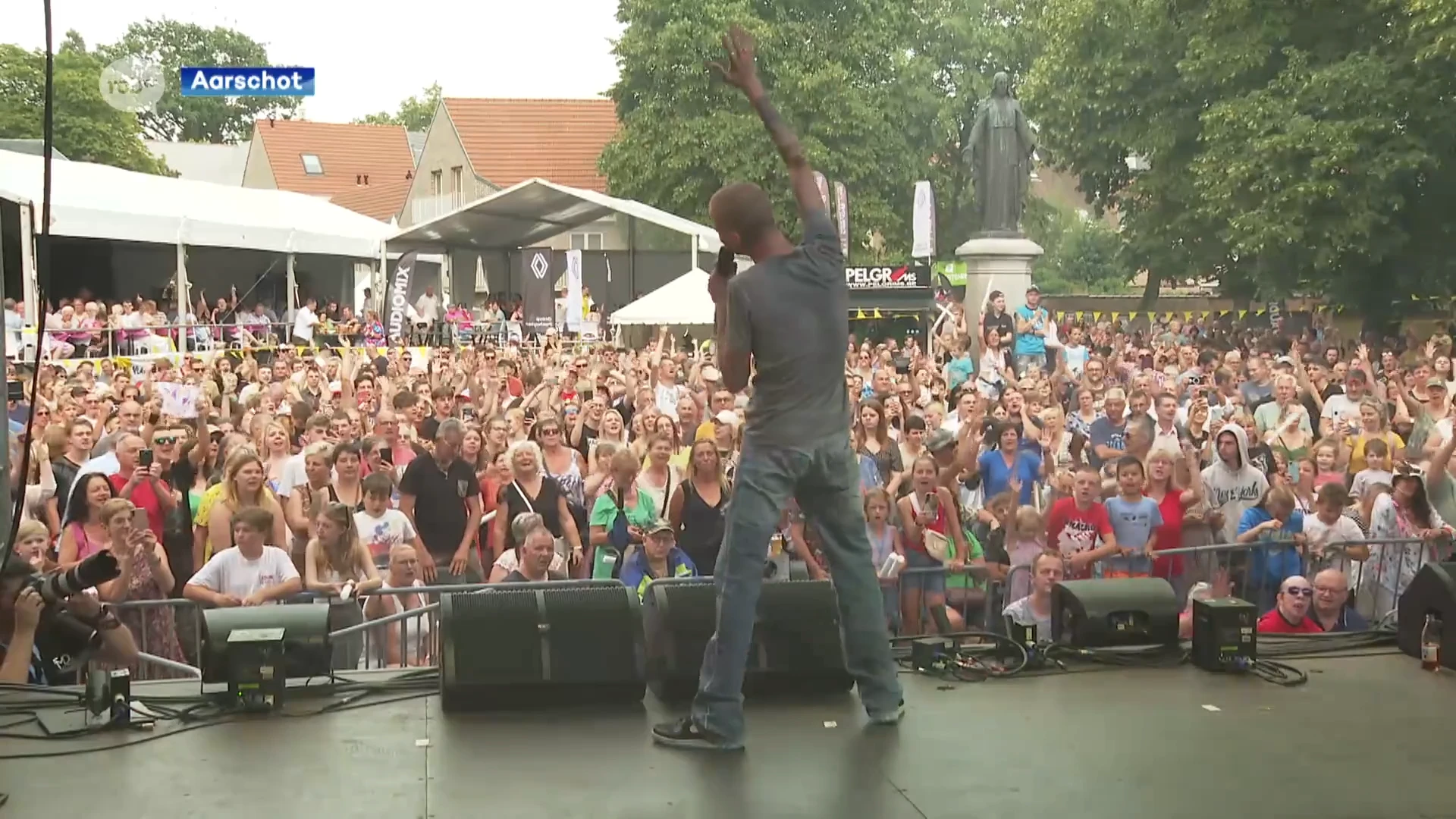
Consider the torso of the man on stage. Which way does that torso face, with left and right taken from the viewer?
facing away from the viewer and to the left of the viewer

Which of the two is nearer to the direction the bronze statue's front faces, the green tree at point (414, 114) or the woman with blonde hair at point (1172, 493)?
the woman with blonde hair

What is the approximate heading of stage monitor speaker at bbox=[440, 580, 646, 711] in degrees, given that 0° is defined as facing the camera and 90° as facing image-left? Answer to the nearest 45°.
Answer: approximately 0°

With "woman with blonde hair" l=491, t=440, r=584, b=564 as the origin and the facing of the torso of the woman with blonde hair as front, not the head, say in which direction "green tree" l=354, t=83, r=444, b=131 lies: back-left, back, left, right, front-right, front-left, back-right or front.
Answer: back

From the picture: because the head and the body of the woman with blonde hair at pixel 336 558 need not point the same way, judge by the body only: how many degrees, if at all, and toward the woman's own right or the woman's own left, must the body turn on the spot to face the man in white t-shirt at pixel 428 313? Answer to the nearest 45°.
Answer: approximately 180°

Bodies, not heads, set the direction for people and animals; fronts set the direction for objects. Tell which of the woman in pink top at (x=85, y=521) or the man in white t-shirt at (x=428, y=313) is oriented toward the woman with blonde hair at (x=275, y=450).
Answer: the man in white t-shirt
